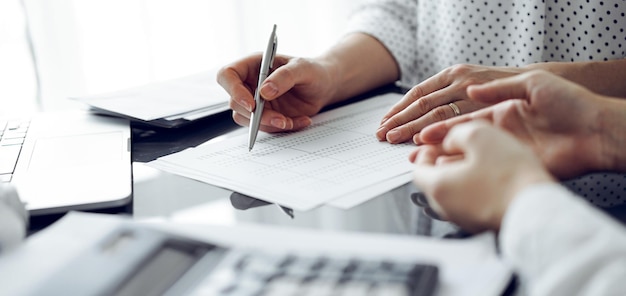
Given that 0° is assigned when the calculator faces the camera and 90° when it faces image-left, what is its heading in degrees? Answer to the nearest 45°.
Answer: approximately 270°

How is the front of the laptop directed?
to the viewer's right
